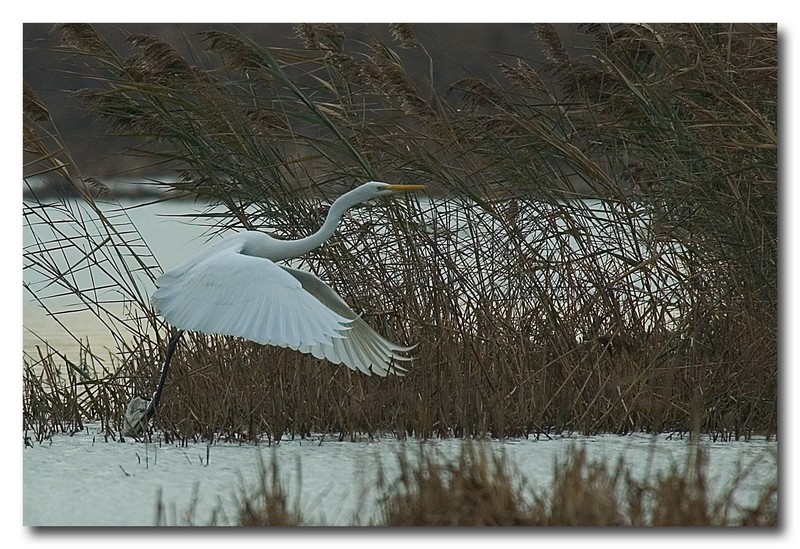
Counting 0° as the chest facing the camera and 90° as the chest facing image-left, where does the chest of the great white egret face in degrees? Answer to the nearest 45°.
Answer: approximately 270°
